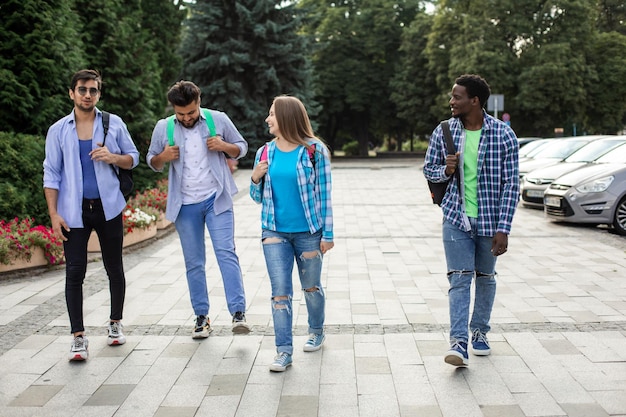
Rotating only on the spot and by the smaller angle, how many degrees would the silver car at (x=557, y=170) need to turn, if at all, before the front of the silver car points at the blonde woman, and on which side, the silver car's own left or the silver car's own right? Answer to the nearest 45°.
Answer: approximately 45° to the silver car's own left

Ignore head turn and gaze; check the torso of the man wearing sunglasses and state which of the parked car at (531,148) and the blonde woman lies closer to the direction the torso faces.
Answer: the blonde woman

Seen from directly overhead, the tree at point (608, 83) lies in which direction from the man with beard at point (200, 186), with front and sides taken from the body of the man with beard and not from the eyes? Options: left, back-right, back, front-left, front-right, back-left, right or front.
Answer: back-left

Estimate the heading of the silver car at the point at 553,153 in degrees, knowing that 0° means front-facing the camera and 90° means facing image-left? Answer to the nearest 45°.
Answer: approximately 45°

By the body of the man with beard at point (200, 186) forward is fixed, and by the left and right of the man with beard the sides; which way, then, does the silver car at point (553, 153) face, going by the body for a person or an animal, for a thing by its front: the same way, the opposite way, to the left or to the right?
to the right

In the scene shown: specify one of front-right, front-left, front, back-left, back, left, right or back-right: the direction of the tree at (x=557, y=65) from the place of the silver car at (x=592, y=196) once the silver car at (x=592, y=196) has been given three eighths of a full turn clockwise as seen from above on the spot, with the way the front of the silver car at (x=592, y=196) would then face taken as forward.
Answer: front

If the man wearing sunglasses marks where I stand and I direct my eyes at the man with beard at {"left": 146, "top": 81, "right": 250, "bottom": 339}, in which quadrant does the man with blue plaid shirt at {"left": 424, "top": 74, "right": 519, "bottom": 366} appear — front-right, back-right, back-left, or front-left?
front-right

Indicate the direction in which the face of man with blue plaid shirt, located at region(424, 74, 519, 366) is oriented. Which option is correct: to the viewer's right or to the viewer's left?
to the viewer's left

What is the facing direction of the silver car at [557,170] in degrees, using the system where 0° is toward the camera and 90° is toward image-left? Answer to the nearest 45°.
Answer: approximately 45°

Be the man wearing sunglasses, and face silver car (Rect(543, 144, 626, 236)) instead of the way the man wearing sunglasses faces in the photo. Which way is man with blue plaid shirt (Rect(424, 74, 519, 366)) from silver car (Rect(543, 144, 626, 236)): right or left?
right

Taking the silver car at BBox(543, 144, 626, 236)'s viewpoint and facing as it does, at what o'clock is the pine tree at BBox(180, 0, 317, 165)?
The pine tree is roughly at 3 o'clock from the silver car.

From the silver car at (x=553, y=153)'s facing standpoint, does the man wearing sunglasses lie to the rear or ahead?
ahead

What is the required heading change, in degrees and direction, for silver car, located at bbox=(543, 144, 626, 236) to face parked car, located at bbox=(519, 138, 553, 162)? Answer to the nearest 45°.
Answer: approximately 135° to its right

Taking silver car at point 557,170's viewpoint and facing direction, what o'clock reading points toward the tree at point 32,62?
The tree is roughly at 12 o'clock from the silver car.

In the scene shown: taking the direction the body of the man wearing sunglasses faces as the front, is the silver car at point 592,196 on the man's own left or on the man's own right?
on the man's own left

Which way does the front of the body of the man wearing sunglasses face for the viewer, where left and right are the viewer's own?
facing the viewer

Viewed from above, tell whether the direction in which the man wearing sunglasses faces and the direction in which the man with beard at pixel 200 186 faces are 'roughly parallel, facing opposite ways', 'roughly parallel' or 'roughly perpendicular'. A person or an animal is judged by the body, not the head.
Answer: roughly parallel

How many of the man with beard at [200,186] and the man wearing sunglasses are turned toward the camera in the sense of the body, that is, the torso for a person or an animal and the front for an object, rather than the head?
2

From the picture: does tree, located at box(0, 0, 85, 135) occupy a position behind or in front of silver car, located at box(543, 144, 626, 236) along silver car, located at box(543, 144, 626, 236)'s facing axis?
in front

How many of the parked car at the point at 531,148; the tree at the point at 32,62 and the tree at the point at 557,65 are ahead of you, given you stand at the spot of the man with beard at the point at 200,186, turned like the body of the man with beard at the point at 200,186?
0
